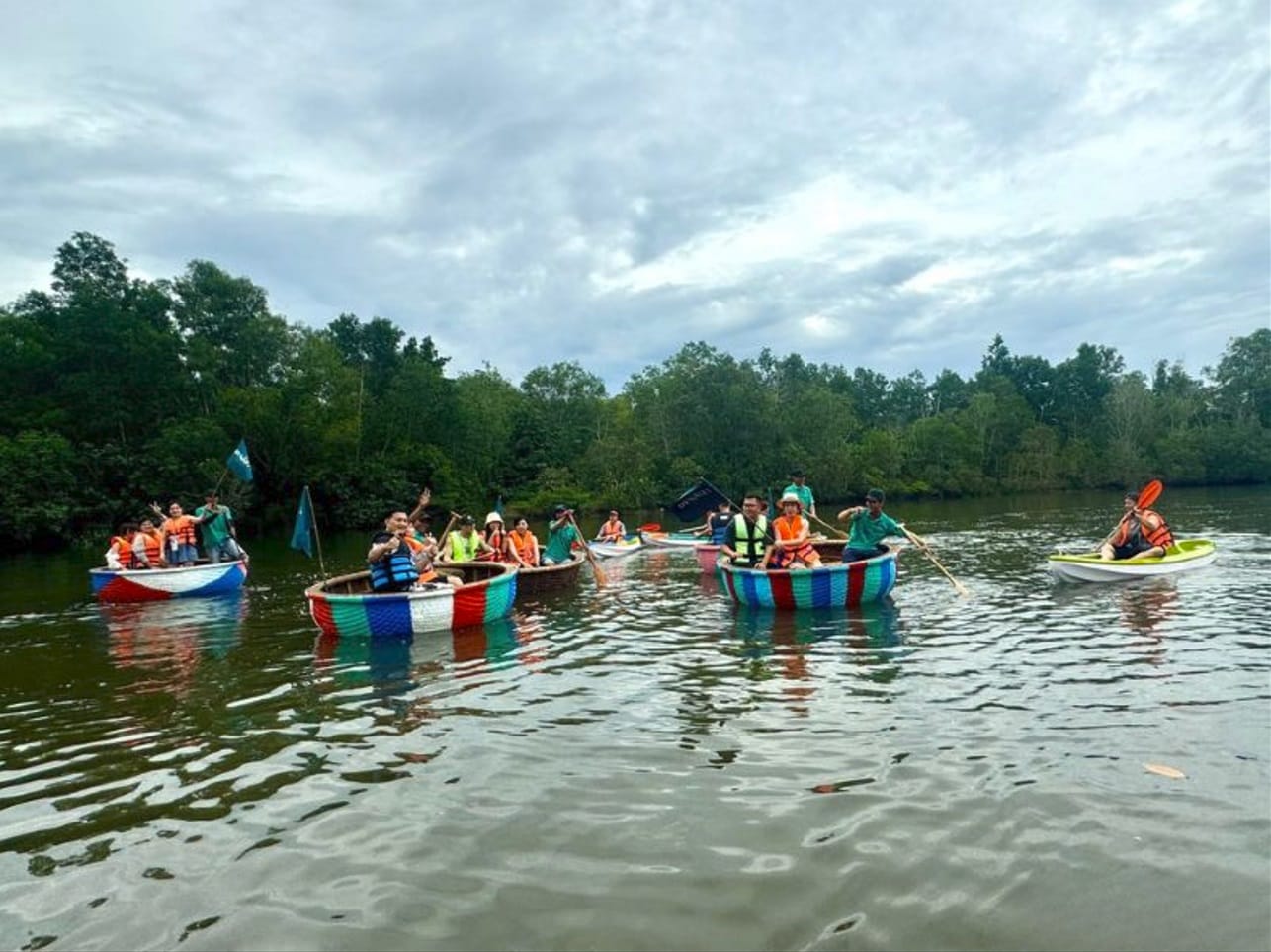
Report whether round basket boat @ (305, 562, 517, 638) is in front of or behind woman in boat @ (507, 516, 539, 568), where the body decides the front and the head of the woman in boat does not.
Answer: in front

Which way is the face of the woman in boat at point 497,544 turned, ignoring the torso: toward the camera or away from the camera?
toward the camera

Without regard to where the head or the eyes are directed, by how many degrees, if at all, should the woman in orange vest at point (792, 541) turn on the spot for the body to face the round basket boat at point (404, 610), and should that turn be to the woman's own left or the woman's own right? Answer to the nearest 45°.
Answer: approximately 45° to the woman's own right

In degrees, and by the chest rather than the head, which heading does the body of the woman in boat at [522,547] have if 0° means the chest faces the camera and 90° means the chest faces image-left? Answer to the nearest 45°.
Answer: approximately 0°

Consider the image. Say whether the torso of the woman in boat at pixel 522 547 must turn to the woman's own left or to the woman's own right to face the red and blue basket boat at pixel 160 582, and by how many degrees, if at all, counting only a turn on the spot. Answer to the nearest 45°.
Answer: approximately 90° to the woman's own right

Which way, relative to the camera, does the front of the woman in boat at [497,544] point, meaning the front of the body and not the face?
toward the camera

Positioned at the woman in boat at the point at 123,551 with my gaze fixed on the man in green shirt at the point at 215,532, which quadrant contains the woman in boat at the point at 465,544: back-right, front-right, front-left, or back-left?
front-right

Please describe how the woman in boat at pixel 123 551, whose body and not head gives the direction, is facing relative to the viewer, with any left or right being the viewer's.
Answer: facing the viewer and to the right of the viewer

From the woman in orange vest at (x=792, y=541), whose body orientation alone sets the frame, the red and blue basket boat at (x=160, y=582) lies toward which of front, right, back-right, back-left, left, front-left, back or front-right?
right

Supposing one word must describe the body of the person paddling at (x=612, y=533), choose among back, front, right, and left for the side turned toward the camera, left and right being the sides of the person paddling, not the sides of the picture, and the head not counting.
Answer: front

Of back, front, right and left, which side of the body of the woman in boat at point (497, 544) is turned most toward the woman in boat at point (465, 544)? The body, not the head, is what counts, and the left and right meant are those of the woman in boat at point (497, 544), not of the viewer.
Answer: right

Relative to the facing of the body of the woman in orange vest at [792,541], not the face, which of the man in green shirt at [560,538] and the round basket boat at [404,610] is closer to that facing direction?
the round basket boat

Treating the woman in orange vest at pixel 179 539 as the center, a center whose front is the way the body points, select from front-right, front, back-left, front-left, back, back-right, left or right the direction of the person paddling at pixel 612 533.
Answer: left
